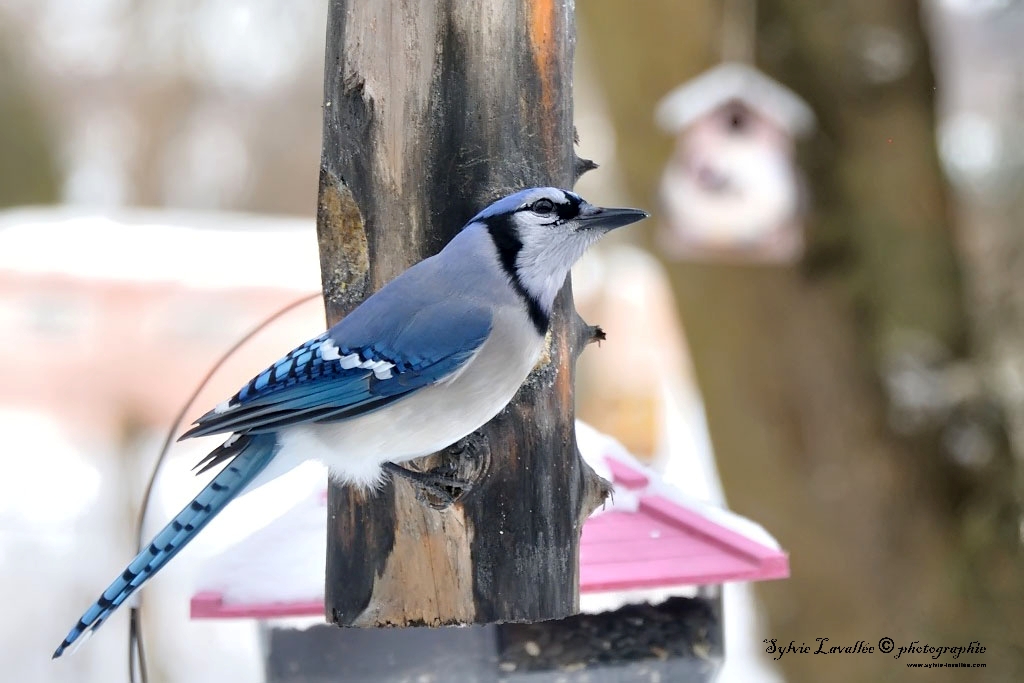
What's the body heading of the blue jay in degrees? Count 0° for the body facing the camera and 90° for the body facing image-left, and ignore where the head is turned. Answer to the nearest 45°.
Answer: approximately 270°

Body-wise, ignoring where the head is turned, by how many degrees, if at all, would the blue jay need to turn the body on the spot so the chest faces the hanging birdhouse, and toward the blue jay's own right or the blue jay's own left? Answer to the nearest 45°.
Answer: approximately 45° to the blue jay's own left

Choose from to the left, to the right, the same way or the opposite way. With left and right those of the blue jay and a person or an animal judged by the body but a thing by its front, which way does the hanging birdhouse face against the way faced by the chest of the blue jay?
to the right

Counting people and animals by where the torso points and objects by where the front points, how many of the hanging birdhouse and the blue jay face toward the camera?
1

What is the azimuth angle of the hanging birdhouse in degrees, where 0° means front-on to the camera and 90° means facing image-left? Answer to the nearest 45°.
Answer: approximately 0°

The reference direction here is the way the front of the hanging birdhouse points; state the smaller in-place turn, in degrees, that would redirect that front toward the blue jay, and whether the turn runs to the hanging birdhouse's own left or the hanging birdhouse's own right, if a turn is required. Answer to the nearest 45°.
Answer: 0° — it already faces it
